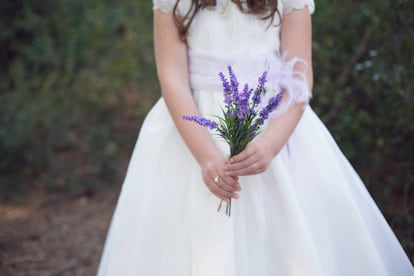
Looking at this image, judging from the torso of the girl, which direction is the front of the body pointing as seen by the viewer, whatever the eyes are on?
toward the camera
